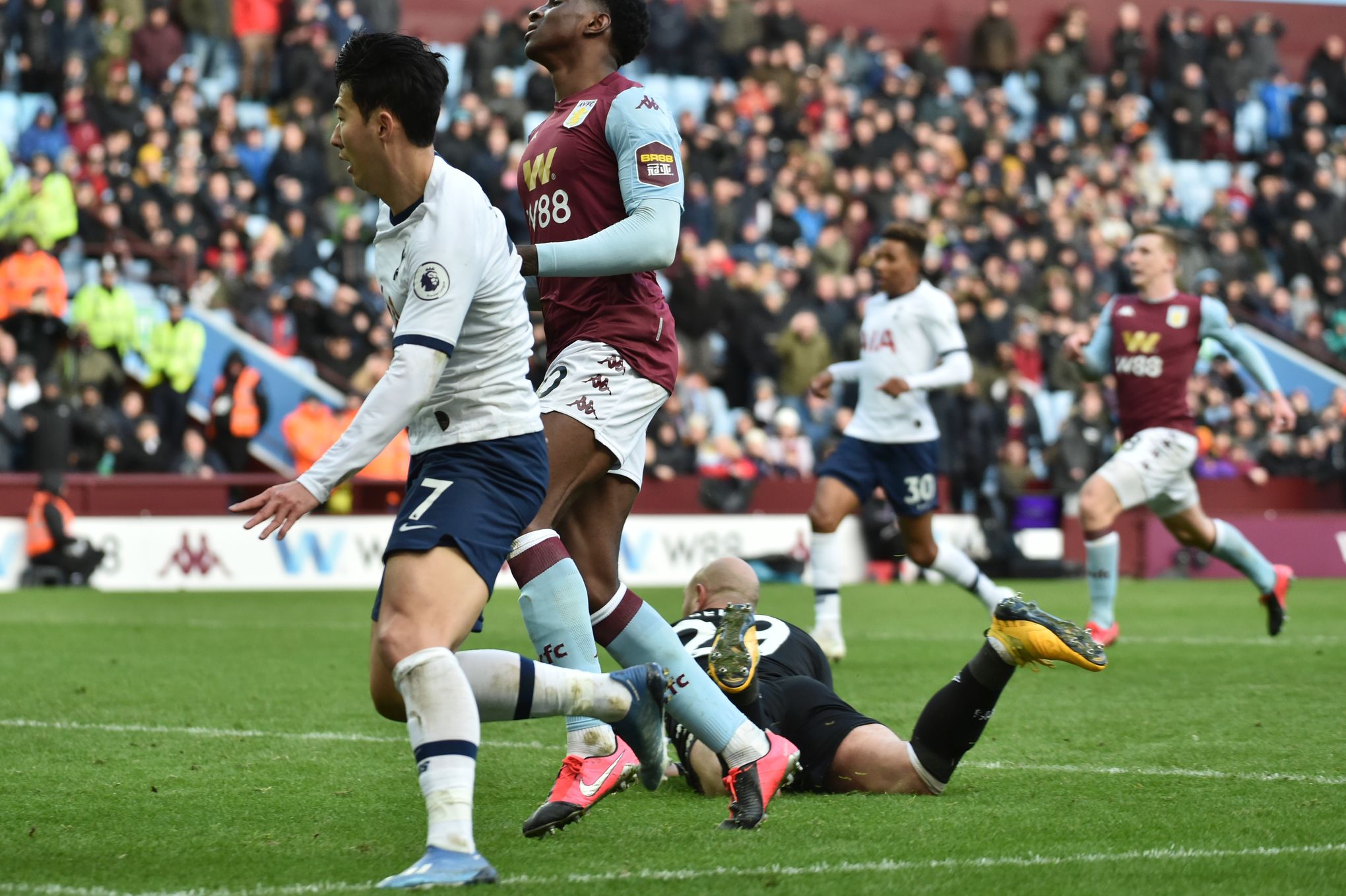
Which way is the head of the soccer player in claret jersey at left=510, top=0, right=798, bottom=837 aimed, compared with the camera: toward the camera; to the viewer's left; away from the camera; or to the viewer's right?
to the viewer's left

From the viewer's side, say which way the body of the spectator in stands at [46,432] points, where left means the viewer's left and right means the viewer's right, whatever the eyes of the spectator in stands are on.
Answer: facing the viewer

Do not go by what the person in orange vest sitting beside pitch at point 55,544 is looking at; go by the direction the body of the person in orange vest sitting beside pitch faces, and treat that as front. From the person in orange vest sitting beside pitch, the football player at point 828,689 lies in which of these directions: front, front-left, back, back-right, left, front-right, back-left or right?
right

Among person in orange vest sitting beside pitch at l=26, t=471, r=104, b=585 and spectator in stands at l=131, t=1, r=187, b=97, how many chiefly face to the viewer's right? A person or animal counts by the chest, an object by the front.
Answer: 1

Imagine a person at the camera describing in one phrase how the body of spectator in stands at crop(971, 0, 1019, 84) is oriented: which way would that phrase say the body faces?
toward the camera

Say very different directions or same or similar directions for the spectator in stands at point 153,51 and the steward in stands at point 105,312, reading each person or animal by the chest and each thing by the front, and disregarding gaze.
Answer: same or similar directions

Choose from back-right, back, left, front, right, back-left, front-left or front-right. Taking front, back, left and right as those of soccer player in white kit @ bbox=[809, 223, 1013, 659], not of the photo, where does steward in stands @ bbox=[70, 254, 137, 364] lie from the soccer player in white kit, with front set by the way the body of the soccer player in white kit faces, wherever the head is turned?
right

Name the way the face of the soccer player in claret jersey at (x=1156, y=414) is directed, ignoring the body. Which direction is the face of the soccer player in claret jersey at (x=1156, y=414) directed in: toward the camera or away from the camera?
toward the camera

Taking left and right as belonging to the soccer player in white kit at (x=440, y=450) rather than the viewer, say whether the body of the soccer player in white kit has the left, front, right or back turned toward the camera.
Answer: left

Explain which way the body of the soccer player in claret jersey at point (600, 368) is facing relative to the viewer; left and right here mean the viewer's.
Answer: facing the viewer and to the left of the viewer

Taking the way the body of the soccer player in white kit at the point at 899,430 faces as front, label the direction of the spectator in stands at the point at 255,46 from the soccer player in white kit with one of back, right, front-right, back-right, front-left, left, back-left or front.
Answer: right
